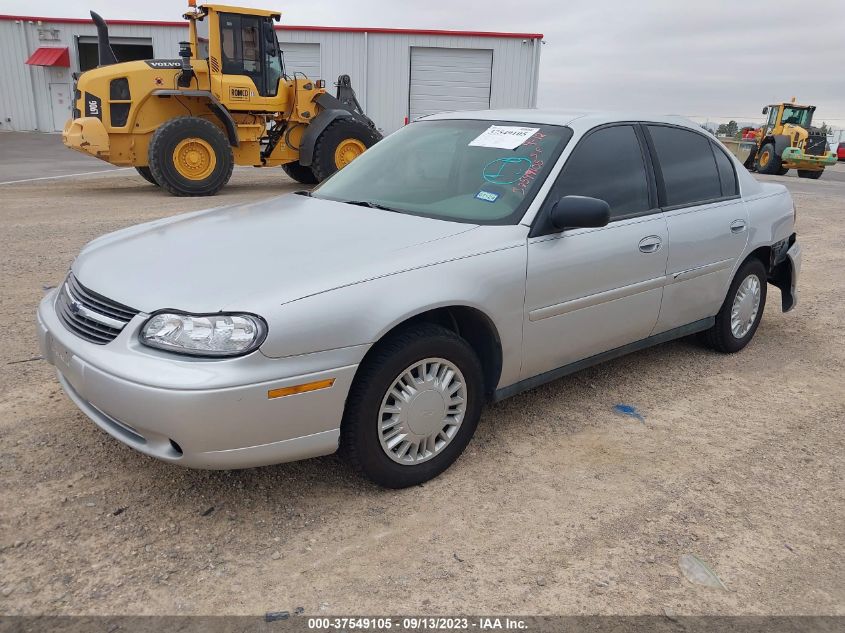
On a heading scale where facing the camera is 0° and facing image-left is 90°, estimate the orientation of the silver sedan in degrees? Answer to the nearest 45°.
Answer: approximately 45°

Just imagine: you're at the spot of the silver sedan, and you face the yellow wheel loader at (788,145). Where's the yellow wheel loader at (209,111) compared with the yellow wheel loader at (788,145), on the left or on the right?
left

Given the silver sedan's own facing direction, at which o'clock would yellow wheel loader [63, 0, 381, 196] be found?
The yellow wheel loader is roughly at 4 o'clock from the silver sedan.

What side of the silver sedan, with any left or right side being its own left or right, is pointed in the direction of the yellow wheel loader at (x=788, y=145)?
back

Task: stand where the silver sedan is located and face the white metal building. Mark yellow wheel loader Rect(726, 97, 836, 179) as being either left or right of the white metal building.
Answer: right

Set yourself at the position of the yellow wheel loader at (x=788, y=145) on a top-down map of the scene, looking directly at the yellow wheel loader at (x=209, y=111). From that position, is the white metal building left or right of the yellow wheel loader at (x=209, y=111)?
right

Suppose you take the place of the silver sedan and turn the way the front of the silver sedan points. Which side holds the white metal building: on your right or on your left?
on your right
